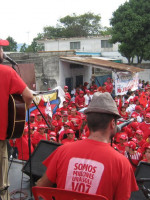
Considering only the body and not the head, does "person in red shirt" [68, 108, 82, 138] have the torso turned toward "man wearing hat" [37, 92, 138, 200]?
yes

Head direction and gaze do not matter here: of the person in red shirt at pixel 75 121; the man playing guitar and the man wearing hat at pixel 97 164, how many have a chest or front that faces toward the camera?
1

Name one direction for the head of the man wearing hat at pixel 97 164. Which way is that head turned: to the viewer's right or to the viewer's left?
to the viewer's right

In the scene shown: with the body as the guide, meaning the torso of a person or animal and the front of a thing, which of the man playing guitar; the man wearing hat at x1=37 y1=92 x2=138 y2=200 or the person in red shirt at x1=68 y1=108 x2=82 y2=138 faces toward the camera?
the person in red shirt

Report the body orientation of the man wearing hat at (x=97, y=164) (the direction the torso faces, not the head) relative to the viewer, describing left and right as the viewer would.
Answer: facing away from the viewer and to the right of the viewer

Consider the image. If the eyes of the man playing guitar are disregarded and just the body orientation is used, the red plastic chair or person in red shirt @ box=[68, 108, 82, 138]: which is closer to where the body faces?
the person in red shirt

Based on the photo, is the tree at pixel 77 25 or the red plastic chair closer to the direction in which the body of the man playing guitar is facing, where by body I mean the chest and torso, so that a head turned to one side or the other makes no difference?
the tree

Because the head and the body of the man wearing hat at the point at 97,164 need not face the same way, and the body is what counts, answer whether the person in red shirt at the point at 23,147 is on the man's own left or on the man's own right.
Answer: on the man's own left

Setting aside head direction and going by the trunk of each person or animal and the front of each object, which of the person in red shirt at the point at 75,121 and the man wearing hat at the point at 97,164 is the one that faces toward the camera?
the person in red shirt

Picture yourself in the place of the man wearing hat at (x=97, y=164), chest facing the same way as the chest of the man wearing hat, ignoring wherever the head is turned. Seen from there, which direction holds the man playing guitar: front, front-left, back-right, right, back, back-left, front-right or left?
left

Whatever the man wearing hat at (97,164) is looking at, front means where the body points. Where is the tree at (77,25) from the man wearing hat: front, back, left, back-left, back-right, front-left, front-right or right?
front-left

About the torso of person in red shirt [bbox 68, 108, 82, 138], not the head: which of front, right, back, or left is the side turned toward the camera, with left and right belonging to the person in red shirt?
front

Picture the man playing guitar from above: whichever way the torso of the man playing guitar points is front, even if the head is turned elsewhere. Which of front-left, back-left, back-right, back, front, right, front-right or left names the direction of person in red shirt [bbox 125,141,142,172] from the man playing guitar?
front
